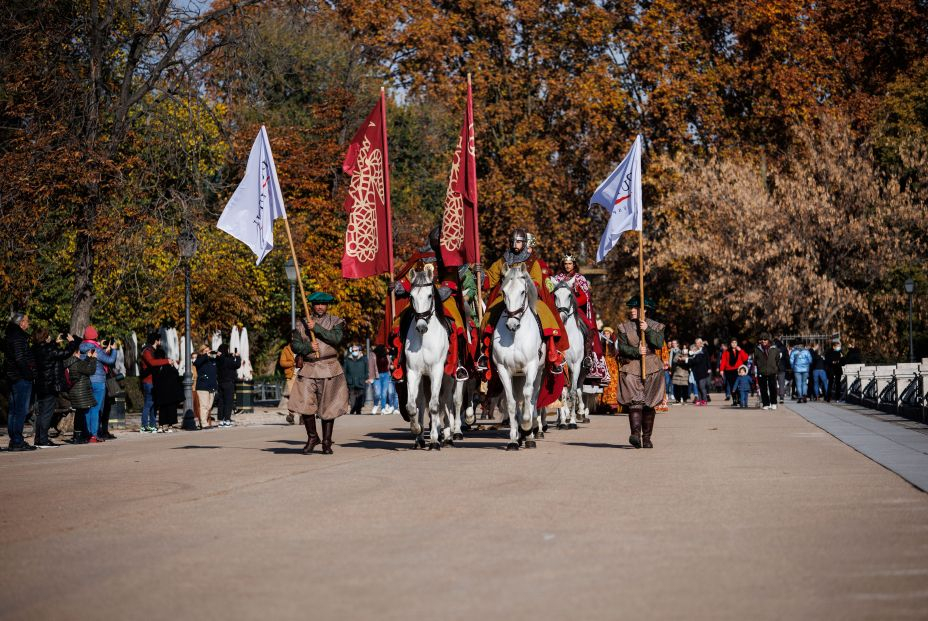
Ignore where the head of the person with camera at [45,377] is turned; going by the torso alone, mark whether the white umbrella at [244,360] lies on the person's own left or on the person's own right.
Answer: on the person's own left

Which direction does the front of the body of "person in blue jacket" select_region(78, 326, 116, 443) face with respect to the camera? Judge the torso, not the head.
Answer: to the viewer's right

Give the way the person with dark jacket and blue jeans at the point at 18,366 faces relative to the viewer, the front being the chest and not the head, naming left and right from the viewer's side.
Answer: facing to the right of the viewer

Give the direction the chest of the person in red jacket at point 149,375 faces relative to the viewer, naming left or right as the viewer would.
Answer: facing to the right of the viewer
